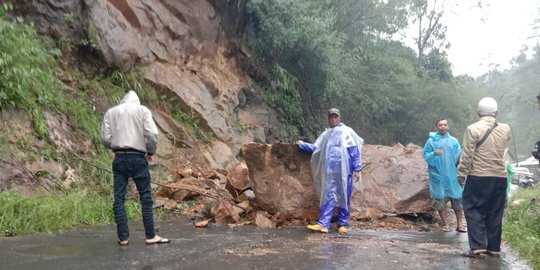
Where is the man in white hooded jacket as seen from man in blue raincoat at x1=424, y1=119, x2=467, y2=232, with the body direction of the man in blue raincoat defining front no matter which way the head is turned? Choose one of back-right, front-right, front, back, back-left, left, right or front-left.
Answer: front-right

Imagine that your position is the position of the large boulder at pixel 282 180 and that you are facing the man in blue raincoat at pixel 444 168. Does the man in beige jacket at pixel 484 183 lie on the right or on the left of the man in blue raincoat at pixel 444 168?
right

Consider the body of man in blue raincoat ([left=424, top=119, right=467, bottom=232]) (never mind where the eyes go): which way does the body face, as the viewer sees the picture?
toward the camera

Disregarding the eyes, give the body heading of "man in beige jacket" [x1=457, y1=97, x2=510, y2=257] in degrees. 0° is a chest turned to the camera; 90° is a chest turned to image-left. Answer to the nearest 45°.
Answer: approximately 180°

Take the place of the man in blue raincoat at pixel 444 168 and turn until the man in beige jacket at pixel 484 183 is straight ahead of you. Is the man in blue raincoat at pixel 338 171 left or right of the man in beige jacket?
right

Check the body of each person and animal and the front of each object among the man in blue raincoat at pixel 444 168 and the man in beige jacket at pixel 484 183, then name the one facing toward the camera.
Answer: the man in blue raincoat

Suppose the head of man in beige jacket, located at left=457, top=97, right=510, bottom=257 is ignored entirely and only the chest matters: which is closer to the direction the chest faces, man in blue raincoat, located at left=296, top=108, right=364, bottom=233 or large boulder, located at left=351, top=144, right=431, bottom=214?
the large boulder

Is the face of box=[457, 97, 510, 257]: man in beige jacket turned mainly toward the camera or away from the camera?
away from the camera

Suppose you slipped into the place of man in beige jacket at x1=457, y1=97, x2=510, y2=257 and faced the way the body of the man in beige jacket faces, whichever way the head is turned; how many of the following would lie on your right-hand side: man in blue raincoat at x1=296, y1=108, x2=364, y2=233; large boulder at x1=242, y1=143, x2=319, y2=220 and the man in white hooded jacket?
0

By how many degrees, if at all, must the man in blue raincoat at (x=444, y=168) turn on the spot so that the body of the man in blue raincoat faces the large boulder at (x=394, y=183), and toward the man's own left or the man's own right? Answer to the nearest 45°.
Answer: approximately 135° to the man's own right

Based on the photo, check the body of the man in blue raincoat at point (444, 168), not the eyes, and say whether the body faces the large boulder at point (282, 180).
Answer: no

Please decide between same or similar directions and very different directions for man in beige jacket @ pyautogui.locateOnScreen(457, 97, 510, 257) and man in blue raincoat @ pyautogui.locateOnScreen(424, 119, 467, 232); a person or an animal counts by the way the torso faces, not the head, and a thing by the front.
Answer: very different directions

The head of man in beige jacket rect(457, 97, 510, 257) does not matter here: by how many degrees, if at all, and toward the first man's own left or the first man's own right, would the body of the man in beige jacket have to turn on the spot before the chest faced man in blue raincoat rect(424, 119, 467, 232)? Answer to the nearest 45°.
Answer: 0° — they already face them

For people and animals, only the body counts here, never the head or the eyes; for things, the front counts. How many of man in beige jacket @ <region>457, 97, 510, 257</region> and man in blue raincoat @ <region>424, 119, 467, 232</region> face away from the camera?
1

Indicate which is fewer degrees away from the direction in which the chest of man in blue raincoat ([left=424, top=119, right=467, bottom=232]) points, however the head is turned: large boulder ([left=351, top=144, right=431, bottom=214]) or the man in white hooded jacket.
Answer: the man in white hooded jacket

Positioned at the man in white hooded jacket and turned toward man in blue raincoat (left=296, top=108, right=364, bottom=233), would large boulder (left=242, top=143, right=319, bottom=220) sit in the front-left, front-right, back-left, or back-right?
front-left
